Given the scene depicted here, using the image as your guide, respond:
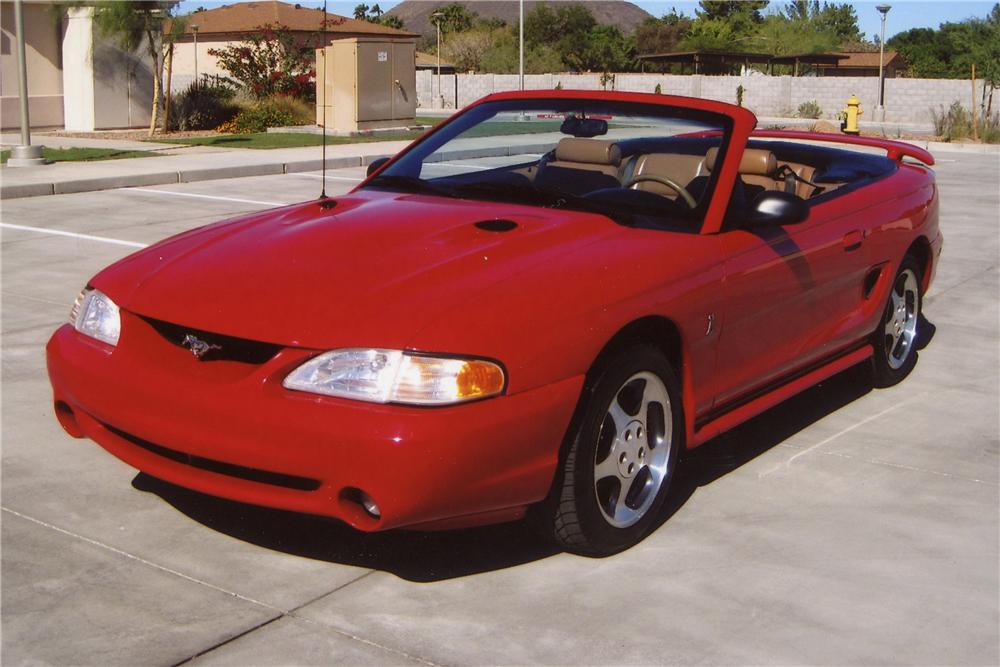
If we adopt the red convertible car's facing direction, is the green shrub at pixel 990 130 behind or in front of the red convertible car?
behind

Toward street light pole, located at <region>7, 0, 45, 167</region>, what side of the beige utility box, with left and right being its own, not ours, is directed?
right

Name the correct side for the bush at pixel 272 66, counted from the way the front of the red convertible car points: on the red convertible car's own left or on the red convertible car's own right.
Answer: on the red convertible car's own right

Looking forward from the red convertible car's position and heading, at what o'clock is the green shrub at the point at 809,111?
The green shrub is roughly at 5 o'clock from the red convertible car.

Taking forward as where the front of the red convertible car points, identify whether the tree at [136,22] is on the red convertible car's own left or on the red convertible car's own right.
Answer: on the red convertible car's own right

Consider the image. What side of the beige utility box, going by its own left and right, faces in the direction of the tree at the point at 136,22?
right

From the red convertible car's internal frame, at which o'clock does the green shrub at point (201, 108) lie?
The green shrub is roughly at 4 o'clock from the red convertible car.

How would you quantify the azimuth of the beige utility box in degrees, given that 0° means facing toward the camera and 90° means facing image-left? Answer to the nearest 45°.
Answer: approximately 315°

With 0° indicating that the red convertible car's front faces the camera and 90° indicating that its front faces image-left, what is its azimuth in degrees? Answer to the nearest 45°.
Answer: approximately 45°

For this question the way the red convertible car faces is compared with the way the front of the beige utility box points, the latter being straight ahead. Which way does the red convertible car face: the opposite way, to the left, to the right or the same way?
to the right
